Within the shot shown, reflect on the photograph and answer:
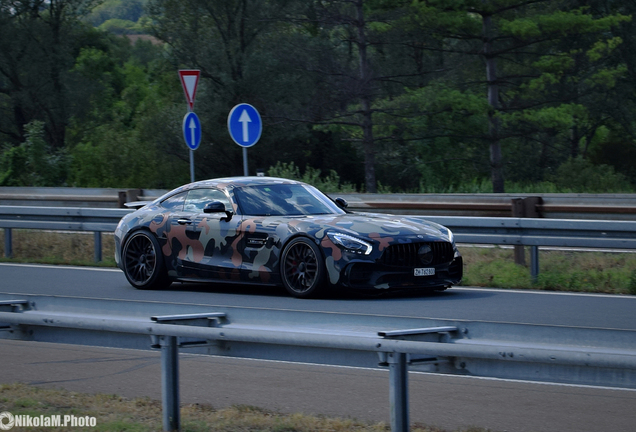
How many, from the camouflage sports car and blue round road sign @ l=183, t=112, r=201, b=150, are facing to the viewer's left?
0

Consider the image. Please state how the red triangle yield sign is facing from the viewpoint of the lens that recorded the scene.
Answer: facing the viewer and to the right of the viewer

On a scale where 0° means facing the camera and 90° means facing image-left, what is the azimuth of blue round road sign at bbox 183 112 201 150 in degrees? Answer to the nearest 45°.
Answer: approximately 315°

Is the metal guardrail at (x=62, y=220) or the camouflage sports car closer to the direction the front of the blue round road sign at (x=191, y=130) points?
the camouflage sports car

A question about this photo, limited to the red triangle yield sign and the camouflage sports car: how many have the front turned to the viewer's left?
0

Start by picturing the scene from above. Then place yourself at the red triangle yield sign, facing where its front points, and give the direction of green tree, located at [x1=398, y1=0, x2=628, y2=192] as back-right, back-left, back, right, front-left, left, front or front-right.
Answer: left

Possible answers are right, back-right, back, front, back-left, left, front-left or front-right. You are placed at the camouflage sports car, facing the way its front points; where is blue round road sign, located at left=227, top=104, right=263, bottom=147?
back-left

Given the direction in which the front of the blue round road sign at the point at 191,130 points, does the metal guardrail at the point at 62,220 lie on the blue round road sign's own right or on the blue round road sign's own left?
on the blue round road sign's own right

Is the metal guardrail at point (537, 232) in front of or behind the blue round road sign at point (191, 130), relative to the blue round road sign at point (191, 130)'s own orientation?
in front

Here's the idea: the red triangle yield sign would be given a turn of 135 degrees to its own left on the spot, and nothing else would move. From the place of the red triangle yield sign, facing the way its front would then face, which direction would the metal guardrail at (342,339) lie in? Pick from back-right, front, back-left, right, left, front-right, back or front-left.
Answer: back
